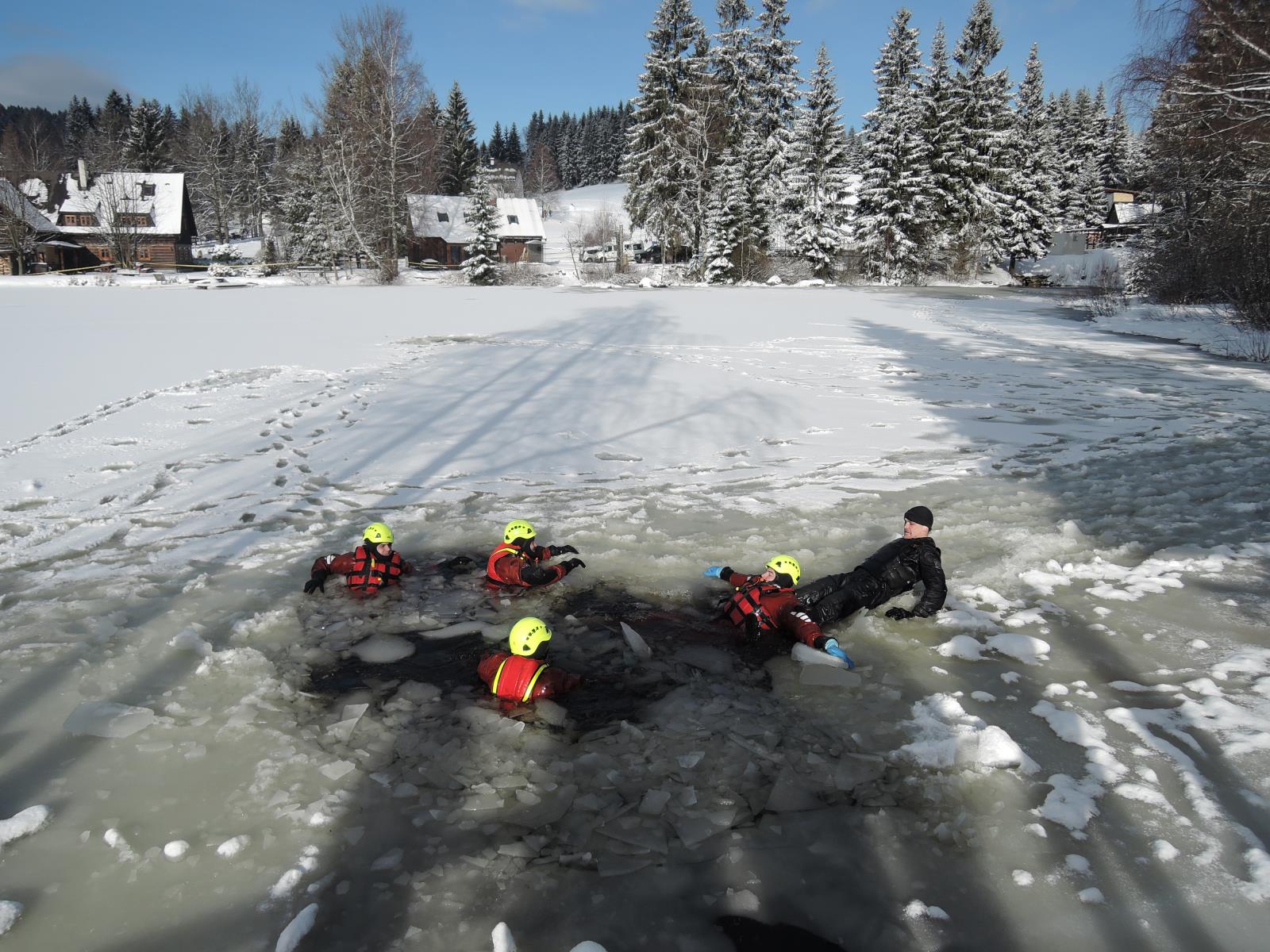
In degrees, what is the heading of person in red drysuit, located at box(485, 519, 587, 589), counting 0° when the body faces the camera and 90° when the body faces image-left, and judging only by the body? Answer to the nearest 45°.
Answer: approximately 270°

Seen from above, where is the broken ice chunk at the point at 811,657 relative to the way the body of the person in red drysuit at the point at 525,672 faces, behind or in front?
in front

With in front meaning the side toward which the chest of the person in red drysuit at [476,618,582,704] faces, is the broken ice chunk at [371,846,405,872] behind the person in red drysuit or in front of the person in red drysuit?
behind

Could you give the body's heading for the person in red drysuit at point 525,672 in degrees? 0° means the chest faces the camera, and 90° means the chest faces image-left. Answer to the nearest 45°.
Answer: approximately 225°

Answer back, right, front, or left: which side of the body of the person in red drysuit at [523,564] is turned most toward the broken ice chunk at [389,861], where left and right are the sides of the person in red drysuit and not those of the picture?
right

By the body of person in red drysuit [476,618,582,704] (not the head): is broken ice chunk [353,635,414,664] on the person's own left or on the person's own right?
on the person's own left

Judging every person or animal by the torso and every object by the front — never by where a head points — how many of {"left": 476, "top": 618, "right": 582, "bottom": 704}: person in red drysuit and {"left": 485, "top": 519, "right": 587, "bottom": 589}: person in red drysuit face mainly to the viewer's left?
0
